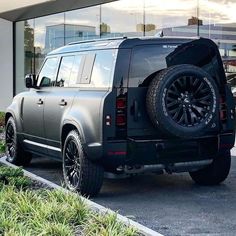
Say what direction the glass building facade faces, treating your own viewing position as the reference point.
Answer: facing the viewer and to the left of the viewer

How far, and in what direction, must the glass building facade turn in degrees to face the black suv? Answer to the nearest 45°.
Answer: approximately 45° to its left

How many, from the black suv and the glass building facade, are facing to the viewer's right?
0

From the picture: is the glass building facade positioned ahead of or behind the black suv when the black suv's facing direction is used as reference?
ahead

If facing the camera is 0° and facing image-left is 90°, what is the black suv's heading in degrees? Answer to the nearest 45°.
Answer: approximately 135°
